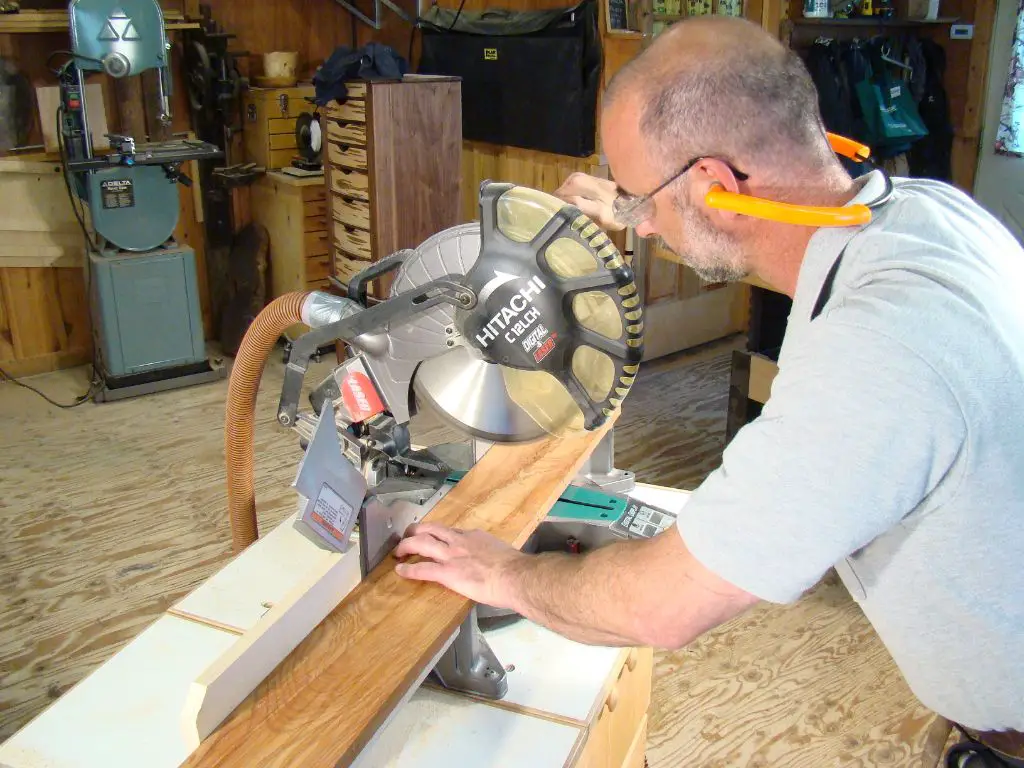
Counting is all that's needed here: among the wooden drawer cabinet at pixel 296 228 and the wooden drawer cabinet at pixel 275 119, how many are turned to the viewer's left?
0

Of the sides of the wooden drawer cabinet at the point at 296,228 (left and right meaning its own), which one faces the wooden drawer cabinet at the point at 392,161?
front

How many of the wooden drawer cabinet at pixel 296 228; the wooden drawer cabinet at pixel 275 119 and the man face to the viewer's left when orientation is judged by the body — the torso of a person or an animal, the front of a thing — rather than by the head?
1

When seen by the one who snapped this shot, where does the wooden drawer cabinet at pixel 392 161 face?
facing the viewer and to the left of the viewer

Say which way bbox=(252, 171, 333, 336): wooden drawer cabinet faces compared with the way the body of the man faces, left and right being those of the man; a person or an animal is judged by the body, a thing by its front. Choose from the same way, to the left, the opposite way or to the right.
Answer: the opposite way

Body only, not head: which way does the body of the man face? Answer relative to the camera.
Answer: to the viewer's left

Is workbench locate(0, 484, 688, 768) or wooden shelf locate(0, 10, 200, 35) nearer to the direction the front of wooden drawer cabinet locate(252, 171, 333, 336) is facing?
the workbench

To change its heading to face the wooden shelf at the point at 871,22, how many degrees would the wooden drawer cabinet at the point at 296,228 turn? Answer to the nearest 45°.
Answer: approximately 45° to its left

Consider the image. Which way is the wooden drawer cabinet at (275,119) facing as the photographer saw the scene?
facing the viewer and to the right of the viewer

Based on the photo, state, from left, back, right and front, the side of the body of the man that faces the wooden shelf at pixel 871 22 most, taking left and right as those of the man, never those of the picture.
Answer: right

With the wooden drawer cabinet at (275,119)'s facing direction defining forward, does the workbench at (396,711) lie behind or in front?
in front

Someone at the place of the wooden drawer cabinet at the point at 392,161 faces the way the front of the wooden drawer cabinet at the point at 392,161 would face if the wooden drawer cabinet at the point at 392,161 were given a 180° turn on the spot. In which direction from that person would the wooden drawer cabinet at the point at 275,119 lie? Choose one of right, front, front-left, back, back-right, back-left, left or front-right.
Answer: left

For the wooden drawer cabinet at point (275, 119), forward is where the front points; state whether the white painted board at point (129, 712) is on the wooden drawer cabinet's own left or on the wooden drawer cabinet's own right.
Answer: on the wooden drawer cabinet's own right

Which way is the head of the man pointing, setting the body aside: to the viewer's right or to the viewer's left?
to the viewer's left
